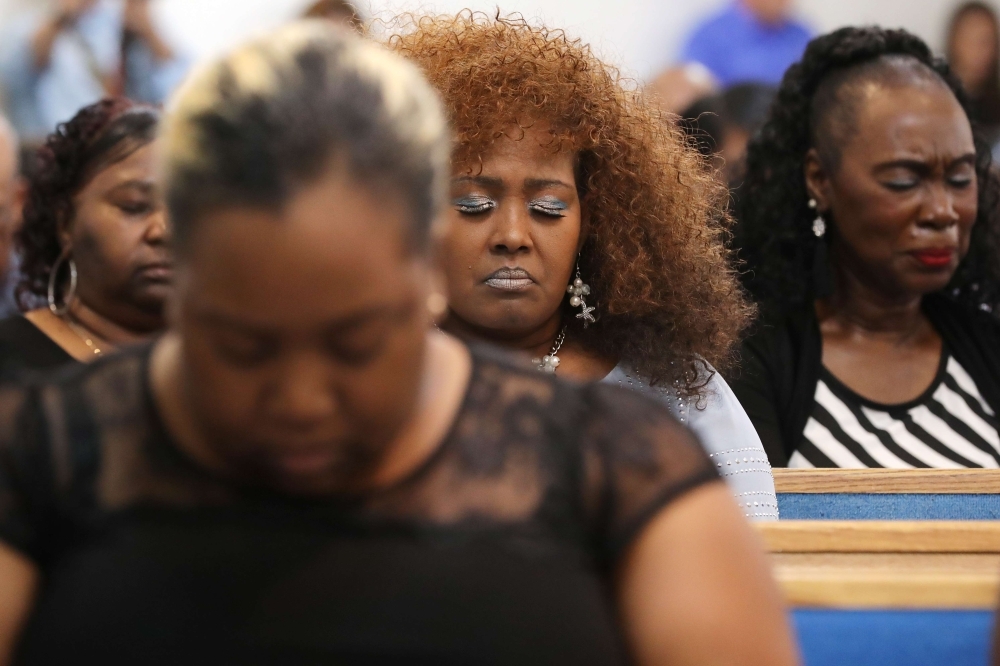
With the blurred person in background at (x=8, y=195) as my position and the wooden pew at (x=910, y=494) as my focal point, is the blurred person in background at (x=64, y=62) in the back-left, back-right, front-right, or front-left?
back-left

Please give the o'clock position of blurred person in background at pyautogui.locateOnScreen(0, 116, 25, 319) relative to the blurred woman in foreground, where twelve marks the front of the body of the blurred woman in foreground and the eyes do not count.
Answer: The blurred person in background is roughly at 5 o'clock from the blurred woman in foreground.

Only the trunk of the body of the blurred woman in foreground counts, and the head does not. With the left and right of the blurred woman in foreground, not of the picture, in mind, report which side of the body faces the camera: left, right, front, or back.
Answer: front

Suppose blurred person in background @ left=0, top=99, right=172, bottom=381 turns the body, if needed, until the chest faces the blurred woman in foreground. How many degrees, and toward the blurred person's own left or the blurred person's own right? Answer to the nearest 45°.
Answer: approximately 45° to the blurred person's own right

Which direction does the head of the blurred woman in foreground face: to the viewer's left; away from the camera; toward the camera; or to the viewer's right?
toward the camera

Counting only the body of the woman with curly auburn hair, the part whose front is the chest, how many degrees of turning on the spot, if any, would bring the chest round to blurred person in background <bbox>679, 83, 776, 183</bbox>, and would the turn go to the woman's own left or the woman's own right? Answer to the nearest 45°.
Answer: approximately 180°

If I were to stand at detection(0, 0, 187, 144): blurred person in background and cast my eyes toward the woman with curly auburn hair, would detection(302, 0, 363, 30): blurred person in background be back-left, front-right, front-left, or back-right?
front-left

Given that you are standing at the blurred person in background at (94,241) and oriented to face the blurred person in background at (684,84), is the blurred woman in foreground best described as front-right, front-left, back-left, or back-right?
back-right

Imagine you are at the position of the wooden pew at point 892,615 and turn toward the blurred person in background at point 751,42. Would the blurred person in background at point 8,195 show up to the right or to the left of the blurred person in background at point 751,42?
left

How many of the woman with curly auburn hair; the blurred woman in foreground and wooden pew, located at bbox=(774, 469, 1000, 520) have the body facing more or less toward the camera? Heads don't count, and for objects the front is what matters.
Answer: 3

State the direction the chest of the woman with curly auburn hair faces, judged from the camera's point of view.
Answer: toward the camera

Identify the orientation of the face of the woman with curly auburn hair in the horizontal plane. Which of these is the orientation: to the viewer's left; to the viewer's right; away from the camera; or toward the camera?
toward the camera

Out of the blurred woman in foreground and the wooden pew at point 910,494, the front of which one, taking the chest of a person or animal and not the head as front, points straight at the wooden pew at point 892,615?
the wooden pew at point 910,494
